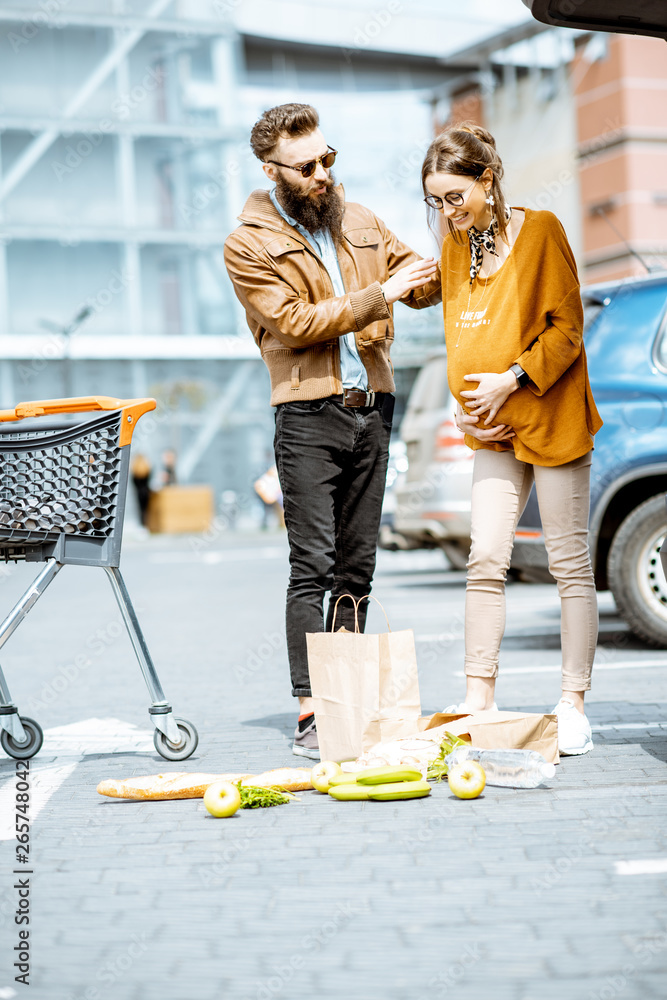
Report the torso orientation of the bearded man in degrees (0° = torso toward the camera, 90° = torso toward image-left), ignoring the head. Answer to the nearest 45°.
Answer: approximately 315°

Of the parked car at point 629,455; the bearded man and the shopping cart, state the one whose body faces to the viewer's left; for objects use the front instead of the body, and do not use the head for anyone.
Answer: the shopping cart

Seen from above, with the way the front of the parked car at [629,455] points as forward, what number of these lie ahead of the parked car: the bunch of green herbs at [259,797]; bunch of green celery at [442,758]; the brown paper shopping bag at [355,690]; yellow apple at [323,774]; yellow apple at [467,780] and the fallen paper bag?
0

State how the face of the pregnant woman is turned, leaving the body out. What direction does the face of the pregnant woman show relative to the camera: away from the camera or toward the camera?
toward the camera

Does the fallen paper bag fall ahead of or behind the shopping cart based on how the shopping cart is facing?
behind

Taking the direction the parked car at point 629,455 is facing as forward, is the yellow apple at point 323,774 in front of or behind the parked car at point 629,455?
behind

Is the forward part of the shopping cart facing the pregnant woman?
no

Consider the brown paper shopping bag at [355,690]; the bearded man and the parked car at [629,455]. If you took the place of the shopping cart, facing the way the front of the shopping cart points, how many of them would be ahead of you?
0

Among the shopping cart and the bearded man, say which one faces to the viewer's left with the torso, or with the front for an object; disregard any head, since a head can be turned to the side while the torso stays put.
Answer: the shopping cart

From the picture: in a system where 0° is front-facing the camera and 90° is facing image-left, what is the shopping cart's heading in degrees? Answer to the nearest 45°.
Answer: approximately 90°

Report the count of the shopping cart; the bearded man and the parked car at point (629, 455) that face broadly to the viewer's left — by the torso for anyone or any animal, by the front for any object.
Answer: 1

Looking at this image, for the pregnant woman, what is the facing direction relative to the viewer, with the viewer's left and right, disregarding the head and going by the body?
facing the viewer and to the left of the viewer
